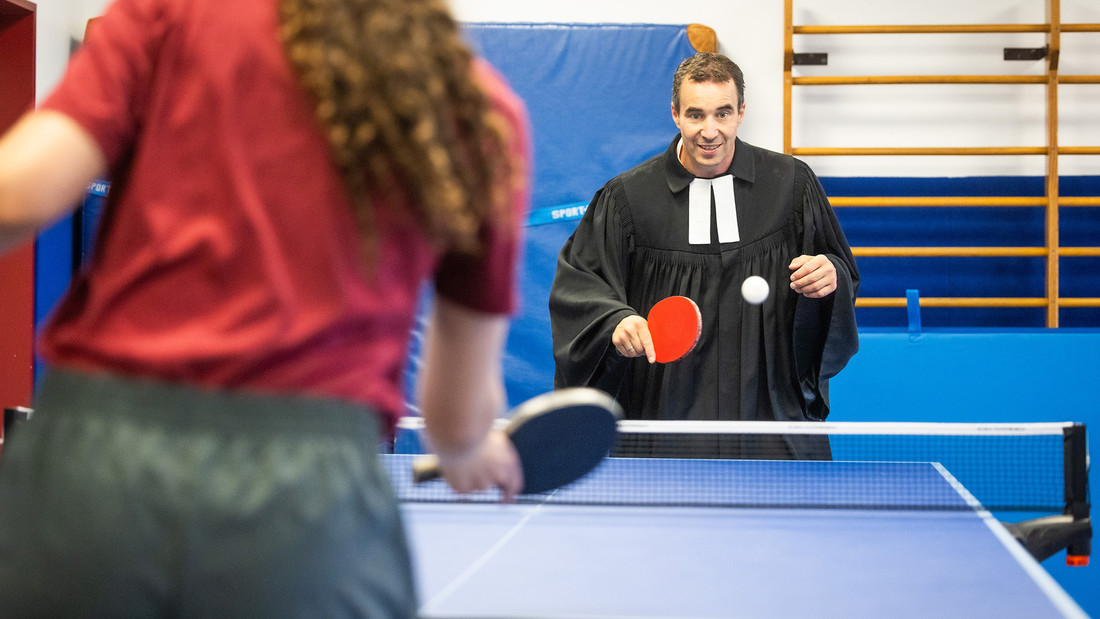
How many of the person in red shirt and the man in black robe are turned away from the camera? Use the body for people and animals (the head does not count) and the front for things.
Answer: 1

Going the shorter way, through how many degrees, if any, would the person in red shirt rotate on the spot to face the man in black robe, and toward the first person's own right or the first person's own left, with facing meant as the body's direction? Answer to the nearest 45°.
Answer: approximately 45° to the first person's own right

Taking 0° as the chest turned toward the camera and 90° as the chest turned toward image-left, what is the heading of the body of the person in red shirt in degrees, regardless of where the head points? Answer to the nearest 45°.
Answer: approximately 180°

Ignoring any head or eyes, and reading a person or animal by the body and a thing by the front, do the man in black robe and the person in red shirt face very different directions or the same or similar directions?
very different directions

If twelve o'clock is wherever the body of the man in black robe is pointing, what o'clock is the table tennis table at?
The table tennis table is roughly at 12 o'clock from the man in black robe.

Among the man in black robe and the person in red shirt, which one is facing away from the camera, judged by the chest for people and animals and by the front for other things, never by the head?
the person in red shirt

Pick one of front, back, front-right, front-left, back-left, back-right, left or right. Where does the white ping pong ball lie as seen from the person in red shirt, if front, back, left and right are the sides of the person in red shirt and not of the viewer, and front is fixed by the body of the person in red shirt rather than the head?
front-right

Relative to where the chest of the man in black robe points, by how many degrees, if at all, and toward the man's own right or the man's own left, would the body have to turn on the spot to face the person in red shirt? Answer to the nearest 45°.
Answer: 0° — they already face them

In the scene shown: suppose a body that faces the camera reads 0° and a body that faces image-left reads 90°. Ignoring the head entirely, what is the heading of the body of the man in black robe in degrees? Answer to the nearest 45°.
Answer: approximately 0°
